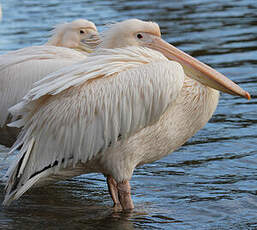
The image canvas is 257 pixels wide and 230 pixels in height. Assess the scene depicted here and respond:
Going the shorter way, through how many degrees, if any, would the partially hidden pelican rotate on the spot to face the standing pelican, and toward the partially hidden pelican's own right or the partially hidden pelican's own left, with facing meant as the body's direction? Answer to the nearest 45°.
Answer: approximately 45° to the partially hidden pelican's own right

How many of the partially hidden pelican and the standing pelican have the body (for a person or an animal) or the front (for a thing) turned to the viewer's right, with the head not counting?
2

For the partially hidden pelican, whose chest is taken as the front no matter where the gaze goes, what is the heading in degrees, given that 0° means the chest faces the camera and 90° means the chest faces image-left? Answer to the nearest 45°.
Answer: approximately 270°

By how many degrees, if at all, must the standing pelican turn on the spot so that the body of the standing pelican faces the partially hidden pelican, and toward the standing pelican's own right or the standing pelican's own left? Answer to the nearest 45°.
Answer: approximately 135° to the standing pelican's own left

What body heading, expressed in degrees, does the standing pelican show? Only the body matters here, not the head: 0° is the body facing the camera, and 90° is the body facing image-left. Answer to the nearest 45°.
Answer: approximately 270°
